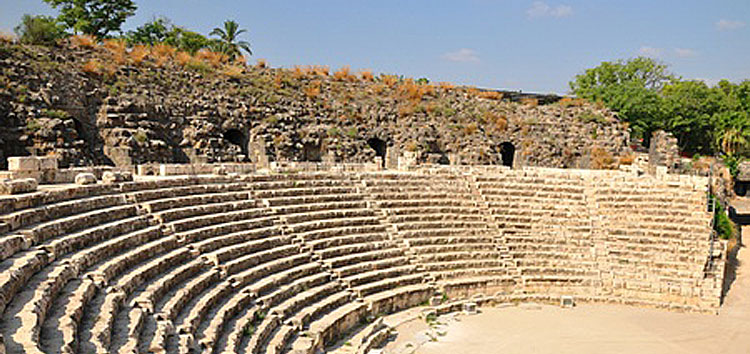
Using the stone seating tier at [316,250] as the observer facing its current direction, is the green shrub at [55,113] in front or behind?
behind

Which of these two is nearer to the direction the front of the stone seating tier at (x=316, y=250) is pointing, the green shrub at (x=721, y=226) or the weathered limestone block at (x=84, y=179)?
the green shrub

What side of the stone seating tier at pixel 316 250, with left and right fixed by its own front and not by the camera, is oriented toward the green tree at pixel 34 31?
back

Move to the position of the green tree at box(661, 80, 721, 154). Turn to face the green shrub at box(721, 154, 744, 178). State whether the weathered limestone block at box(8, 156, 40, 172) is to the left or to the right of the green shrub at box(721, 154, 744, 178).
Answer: right

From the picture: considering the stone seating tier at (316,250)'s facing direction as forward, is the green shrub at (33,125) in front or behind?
behind

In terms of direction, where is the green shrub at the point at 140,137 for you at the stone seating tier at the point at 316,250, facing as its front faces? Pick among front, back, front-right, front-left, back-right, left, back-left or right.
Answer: back

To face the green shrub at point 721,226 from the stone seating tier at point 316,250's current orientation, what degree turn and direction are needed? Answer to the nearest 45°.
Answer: approximately 45° to its left

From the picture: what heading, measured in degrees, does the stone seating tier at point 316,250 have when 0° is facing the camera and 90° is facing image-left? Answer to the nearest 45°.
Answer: approximately 315°

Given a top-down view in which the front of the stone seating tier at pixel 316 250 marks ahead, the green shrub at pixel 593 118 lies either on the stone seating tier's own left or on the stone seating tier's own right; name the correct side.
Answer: on the stone seating tier's own left

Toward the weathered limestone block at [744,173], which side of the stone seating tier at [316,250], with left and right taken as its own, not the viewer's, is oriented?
left

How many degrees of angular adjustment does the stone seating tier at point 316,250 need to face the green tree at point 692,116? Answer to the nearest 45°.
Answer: approximately 90° to its left
